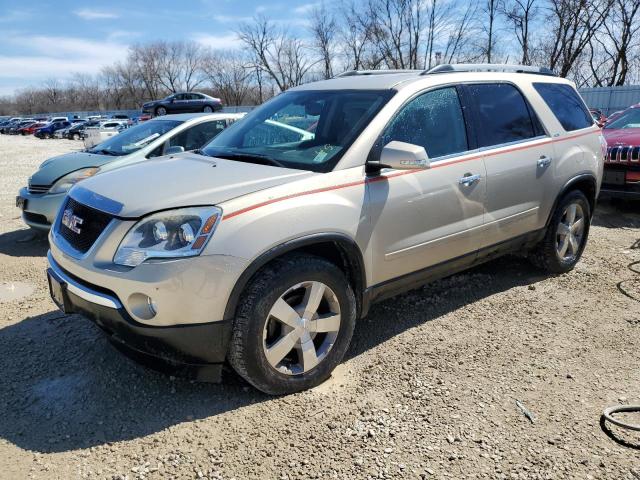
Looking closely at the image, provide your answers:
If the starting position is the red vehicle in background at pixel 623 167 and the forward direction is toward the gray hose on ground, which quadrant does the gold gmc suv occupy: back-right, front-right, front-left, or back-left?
front-right

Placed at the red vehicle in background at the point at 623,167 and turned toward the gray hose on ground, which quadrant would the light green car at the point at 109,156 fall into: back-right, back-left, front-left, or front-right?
front-right

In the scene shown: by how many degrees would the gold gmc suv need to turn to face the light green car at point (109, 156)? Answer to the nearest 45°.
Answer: approximately 90° to its right

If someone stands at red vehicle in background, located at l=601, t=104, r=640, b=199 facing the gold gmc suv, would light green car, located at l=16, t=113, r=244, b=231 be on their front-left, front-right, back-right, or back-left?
front-right

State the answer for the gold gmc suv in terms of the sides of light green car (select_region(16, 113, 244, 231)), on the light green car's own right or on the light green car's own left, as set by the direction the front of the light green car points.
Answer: on the light green car's own left

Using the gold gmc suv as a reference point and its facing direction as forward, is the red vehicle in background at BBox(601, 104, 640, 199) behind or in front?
behind

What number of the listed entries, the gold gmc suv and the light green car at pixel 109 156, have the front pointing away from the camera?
0

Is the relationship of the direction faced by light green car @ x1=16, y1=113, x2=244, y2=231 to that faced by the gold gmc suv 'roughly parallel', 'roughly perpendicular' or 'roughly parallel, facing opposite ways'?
roughly parallel

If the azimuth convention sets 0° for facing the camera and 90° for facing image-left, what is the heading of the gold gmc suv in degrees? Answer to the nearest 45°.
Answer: approximately 45°

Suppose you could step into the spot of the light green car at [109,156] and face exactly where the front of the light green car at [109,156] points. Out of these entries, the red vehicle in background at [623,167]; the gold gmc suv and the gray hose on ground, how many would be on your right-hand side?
0

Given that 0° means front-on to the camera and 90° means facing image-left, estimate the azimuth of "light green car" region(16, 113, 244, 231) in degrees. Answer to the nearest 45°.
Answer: approximately 45°

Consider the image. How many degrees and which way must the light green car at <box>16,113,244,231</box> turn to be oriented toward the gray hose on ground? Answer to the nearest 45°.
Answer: approximately 90° to its left
